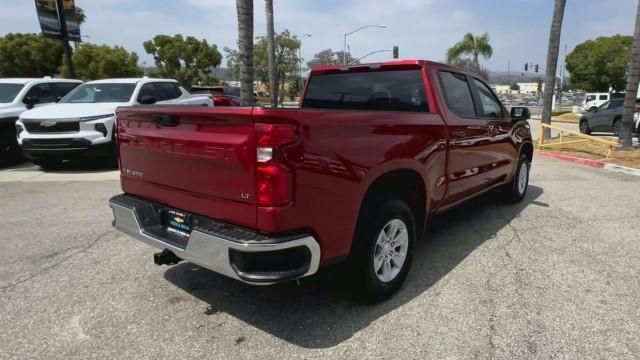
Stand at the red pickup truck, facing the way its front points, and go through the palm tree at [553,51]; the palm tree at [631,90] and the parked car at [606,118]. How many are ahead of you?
3

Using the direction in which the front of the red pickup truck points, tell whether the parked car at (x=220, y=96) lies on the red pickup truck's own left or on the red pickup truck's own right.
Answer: on the red pickup truck's own left

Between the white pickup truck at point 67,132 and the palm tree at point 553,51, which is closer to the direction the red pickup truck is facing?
the palm tree

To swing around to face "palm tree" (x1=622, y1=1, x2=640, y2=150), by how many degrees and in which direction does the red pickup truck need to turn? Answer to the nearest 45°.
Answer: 0° — it already faces it

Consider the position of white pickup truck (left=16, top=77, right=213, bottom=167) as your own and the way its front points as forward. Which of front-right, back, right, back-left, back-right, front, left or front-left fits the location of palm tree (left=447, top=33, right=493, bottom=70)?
back

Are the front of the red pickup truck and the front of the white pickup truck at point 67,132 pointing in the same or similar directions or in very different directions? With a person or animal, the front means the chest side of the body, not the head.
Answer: very different directions

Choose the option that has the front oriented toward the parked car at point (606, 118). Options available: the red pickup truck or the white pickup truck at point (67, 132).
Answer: the red pickup truck

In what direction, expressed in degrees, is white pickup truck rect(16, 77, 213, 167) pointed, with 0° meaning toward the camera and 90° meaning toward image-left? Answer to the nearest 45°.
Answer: approximately 45°

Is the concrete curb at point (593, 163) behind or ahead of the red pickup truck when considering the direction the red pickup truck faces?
ahead

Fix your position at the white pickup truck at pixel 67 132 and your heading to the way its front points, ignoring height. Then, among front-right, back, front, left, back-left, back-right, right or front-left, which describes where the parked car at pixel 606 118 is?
back-left

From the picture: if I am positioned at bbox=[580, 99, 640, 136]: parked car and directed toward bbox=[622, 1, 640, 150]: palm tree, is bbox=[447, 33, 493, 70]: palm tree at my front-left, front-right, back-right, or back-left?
back-right

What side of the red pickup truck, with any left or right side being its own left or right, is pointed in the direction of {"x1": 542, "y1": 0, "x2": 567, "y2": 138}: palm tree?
front

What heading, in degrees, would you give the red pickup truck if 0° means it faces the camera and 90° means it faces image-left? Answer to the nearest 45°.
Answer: approximately 225°

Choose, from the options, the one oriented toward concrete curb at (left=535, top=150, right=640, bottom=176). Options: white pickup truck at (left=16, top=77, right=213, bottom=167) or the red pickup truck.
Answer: the red pickup truck

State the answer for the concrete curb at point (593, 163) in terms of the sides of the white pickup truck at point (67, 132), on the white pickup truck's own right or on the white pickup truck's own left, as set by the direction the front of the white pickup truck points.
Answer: on the white pickup truck's own left
